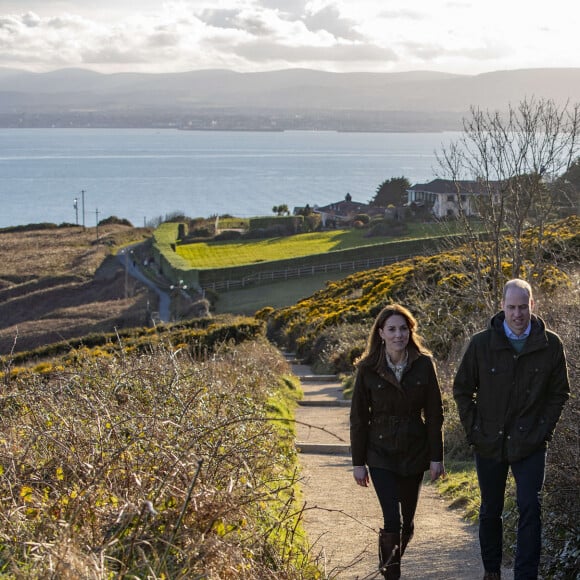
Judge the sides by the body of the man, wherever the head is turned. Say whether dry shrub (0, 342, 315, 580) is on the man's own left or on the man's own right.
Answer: on the man's own right

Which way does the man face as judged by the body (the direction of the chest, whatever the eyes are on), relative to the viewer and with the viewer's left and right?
facing the viewer

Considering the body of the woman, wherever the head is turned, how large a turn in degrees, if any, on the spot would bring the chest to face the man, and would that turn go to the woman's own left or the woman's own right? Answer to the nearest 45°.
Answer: approximately 90° to the woman's own left

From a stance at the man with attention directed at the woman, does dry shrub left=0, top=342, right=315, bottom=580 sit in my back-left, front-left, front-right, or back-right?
front-left

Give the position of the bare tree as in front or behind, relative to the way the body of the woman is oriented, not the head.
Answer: behind

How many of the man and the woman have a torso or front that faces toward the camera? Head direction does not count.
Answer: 2

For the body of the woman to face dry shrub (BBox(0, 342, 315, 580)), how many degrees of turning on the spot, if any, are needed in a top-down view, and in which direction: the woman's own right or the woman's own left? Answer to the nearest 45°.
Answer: approximately 45° to the woman's own right

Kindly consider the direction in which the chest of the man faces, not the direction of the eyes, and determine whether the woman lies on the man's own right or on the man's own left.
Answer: on the man's own right

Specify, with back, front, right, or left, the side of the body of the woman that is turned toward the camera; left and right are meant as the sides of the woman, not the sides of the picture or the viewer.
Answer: front

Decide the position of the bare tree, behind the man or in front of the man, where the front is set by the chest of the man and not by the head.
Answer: behind
